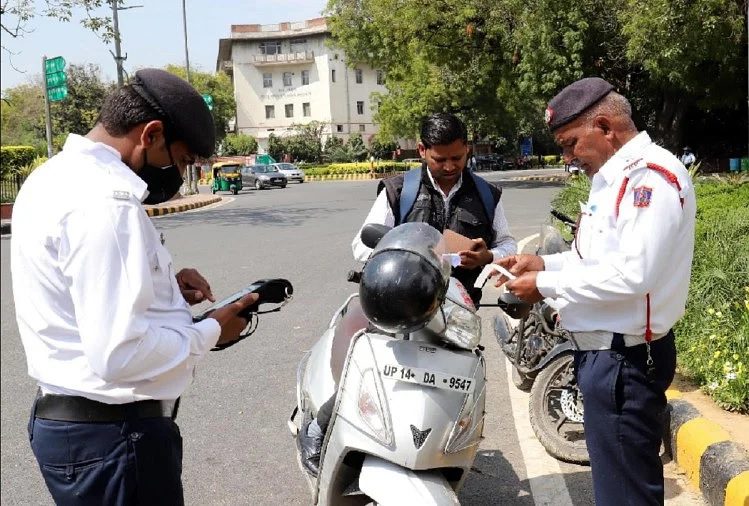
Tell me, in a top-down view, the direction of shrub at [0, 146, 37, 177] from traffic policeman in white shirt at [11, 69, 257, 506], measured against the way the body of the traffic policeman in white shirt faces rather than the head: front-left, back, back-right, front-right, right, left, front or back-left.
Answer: left

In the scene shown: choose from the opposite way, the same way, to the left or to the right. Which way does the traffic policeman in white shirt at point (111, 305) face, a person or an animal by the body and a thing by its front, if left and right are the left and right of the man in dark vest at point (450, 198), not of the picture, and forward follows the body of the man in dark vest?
to the left

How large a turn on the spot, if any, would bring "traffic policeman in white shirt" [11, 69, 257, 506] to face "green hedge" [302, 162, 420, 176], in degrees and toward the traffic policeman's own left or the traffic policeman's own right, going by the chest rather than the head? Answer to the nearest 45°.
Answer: approximately 90° to the traffic policeman's own left

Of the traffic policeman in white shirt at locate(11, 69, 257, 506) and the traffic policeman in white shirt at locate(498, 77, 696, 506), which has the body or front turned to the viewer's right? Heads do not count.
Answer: the traffic policeman in white shirt at locate(11, 69, 257, 506)

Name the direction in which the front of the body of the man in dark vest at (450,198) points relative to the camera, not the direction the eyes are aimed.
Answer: toward the camera

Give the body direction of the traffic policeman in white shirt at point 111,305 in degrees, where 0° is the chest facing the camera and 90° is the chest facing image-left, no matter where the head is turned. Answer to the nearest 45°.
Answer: approximately 270°

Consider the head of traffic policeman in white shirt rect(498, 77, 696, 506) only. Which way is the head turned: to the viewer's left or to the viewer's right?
to the viewer's left

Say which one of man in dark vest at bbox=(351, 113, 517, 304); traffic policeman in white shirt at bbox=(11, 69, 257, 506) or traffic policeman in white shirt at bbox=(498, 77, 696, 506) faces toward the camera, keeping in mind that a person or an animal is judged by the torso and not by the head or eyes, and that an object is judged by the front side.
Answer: the man in dark vest

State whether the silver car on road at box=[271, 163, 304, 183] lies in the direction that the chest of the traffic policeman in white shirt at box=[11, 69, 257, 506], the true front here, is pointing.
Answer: no

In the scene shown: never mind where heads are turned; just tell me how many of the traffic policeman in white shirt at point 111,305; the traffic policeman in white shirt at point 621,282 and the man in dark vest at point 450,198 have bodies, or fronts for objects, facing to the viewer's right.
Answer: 1

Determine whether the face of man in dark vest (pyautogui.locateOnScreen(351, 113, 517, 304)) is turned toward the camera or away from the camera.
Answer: toward the camera

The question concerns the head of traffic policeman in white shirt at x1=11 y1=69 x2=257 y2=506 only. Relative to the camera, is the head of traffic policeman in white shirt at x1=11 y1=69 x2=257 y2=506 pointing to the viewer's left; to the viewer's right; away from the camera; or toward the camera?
to the viewer's right

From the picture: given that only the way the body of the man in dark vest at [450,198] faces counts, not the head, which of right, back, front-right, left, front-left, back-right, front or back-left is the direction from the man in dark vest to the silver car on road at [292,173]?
back

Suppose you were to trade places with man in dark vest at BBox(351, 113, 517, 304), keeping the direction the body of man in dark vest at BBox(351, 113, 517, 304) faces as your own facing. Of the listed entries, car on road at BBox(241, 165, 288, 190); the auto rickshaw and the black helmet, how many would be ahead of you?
1

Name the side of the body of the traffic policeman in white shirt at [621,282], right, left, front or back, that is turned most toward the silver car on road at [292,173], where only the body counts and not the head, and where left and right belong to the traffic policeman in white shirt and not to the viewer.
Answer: right

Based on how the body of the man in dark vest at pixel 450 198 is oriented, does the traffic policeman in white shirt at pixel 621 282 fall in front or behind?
in front

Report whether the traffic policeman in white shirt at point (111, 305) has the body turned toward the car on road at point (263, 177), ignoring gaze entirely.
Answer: no

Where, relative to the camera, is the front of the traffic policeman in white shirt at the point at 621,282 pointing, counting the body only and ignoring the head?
to the viewer's left

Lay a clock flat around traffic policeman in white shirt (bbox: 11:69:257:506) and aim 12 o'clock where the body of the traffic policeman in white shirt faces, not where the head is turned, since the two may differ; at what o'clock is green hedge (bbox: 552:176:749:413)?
The green hedge is roughly at 11 o'clock from the traffic policeman in white shirt.

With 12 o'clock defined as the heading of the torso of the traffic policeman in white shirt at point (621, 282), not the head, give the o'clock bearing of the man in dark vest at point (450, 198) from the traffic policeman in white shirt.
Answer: The man in dark vest is roughly at 2 o'clock from the traffic policeman in white shirt.

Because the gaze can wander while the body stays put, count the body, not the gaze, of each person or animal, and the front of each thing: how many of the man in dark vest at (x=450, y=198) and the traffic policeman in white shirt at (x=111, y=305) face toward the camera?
1

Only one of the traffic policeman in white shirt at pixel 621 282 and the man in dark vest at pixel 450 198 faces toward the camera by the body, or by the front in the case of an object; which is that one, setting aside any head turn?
the man in dark vest
